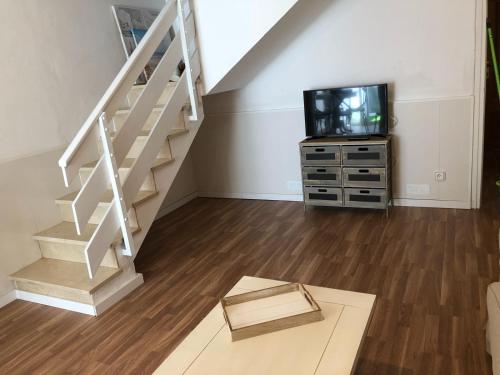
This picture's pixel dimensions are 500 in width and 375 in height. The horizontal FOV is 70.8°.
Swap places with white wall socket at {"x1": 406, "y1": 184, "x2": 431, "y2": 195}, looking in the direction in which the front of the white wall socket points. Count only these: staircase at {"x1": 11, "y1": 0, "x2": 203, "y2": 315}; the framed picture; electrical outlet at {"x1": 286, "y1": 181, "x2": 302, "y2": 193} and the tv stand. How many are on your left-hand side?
0

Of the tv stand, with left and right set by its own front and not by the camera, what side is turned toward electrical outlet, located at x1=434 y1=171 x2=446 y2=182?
left

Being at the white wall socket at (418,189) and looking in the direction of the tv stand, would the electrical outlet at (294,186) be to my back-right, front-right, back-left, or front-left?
front-right

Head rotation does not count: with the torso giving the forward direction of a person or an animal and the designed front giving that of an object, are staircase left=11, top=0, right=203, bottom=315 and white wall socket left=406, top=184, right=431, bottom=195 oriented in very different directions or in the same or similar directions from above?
same or similar directions

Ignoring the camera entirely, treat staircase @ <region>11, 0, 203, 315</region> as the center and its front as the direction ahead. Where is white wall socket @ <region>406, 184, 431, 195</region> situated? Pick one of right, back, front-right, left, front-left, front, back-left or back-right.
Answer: back-left

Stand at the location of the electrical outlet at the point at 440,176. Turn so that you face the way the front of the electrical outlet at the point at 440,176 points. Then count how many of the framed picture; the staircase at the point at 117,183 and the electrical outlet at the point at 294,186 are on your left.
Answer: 0

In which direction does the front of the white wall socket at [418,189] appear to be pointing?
toward the camera

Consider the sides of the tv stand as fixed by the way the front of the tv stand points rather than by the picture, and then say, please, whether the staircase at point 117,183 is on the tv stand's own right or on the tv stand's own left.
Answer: on the tv stand's own right

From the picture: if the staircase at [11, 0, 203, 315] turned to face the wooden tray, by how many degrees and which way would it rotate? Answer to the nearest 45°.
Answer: approximately 45° to its left

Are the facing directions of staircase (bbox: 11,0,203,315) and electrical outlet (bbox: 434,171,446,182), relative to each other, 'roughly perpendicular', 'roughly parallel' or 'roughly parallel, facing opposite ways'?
roughly parallel

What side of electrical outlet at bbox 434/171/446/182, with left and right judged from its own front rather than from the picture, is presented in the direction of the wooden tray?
front

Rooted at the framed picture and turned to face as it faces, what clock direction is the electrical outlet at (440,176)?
The electrical outlet is roughly at 10 o'clock from the framed picture.

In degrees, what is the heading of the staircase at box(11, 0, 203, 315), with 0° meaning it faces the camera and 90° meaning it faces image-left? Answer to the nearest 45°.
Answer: approximately 45°

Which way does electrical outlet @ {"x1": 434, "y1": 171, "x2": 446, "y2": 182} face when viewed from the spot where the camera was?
facing the viewer
